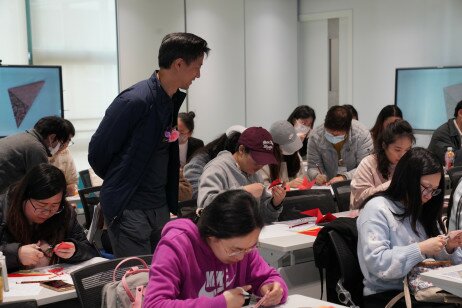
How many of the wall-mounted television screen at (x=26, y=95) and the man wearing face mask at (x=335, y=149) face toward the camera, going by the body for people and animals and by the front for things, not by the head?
2

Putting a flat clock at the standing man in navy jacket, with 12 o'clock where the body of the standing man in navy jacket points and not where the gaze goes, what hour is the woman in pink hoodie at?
The woman in pink hoodie is roughly at 1 o'clock from the standing man in navy jacket.

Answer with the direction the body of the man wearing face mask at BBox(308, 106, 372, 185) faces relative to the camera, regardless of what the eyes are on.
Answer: toward the camera

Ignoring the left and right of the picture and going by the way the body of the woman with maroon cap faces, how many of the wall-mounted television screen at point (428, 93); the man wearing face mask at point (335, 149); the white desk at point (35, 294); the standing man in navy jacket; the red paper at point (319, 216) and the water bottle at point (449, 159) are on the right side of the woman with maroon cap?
2

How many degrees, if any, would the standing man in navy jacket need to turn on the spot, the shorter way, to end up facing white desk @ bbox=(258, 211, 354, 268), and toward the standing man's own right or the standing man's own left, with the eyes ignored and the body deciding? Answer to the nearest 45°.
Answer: approximately 90° to the standing man's own left

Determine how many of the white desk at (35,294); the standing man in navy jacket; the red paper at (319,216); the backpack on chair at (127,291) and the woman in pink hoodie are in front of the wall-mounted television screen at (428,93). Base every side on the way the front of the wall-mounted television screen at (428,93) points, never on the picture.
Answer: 5

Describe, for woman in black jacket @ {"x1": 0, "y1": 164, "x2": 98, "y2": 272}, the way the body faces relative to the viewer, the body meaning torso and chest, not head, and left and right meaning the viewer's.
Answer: facing the viewer and to the right of the viewer

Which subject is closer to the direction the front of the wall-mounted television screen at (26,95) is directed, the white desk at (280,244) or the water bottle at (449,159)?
the white desk

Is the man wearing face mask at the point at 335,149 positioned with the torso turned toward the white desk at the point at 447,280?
yes

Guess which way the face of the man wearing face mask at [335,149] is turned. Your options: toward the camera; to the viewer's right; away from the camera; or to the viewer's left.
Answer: toward the camera

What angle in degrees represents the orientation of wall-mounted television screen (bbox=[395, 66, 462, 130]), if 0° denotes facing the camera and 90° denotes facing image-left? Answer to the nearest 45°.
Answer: approximately 0°

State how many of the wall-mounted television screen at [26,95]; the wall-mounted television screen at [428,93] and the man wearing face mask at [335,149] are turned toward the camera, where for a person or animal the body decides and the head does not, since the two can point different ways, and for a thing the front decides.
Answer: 3

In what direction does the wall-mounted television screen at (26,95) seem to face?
toward the camera

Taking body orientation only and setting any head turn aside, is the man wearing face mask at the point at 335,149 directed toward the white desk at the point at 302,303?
yes

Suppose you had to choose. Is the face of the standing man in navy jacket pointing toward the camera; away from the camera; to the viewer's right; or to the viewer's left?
to the viewer's right
